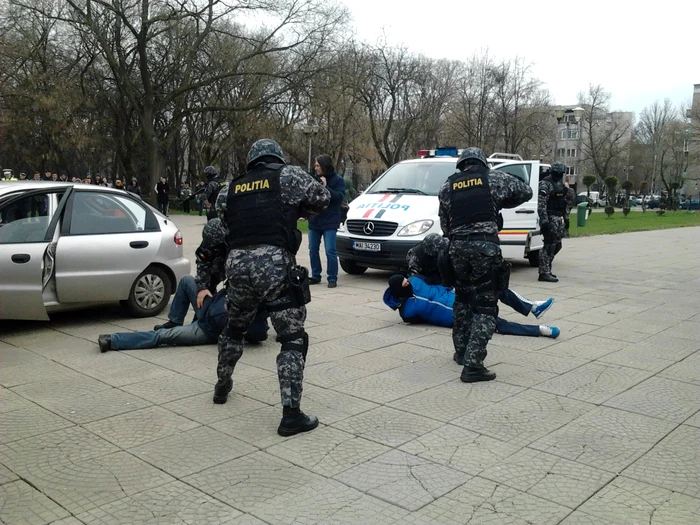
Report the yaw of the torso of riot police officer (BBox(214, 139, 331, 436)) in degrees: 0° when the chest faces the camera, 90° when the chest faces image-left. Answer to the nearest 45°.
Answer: approximately 225°

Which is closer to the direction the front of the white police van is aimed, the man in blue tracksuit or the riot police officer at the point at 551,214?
the man in blue tracksuit

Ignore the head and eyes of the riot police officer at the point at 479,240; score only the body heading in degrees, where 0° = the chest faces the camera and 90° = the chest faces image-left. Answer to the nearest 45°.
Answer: approximately 225°

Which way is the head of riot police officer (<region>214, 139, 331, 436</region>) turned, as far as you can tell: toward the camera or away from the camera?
away from the camera

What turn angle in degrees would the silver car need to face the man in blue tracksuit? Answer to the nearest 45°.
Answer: approximately 180°

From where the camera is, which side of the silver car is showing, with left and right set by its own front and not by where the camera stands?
left

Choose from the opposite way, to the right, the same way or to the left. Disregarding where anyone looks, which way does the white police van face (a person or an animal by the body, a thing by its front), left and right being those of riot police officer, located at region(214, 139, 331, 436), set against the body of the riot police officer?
the opposite way

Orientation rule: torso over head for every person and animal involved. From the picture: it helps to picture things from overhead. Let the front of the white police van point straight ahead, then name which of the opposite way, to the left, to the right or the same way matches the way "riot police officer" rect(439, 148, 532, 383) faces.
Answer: the opposite way
